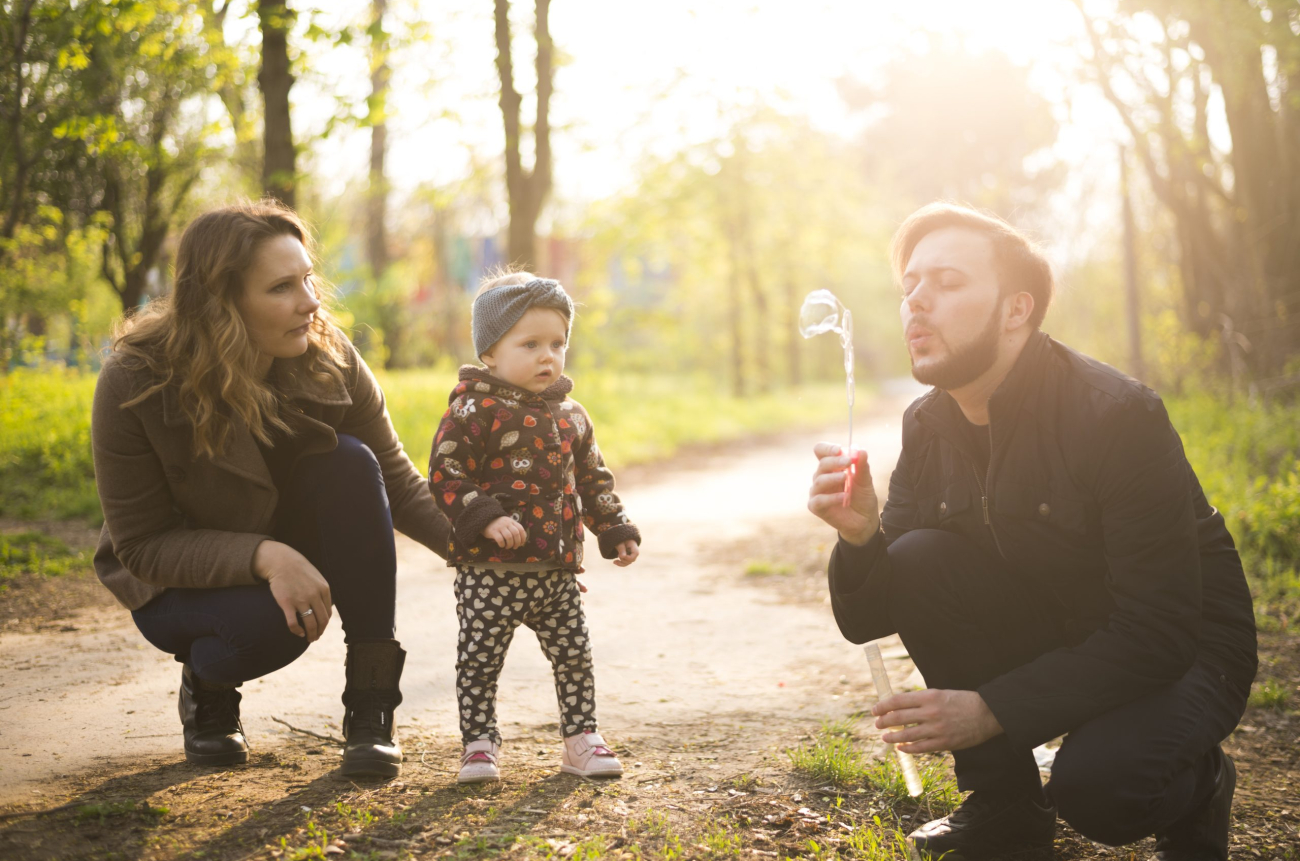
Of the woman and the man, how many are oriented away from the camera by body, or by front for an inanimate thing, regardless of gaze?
0

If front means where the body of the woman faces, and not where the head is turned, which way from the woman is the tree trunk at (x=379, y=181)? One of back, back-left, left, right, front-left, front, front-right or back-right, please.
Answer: back-left

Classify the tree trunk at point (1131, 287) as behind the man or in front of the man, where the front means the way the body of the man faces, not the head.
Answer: behind

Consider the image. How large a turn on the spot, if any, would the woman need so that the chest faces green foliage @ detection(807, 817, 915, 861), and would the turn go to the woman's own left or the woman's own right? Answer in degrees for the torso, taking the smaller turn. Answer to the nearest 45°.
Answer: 0° — they already face it

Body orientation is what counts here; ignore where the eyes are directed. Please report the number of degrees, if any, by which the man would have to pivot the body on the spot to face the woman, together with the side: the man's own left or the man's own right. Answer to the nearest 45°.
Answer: approximately 45° to the man's own right

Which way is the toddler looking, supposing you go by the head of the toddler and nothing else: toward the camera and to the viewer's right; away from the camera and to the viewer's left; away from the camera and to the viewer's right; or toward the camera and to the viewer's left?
toward the camera and to the viewer's right

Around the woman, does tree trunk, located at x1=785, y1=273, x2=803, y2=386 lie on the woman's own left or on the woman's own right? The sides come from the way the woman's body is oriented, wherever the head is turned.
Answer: on the woman's own left

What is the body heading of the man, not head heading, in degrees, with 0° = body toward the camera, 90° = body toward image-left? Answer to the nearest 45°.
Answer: approximately 45°

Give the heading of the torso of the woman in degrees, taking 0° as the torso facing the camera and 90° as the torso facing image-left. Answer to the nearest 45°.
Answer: approximately 315°

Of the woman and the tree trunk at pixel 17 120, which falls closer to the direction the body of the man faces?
the woman
